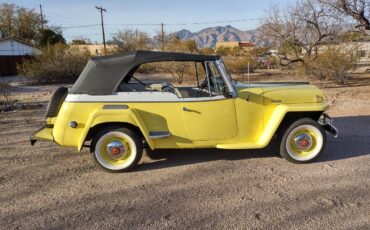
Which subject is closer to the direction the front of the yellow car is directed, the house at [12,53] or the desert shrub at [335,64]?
the desert shrub

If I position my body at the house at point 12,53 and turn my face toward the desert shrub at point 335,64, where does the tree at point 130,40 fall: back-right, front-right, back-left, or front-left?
front-left

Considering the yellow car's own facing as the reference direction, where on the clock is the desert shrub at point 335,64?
The desert shrub is roughly at 10 o'clock from the yellow car.

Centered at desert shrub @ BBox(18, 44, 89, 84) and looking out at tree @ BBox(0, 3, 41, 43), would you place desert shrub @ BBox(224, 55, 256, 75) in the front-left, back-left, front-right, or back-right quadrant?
back-right

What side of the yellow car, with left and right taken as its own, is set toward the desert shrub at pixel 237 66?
left

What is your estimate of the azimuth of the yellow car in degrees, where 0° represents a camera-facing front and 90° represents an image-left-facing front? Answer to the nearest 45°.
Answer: approximately 270°

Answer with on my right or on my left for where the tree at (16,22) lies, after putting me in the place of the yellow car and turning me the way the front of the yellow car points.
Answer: on my left

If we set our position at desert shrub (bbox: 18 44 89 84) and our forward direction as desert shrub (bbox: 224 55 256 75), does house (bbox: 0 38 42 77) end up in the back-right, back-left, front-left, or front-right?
back-left

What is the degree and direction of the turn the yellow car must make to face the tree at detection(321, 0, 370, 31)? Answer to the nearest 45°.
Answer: approximately 45° to its left

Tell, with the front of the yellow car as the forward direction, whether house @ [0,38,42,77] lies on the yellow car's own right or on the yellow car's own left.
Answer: on the yellow car's own left

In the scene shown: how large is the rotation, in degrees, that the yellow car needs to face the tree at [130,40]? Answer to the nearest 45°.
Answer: approximately 90° to its left
